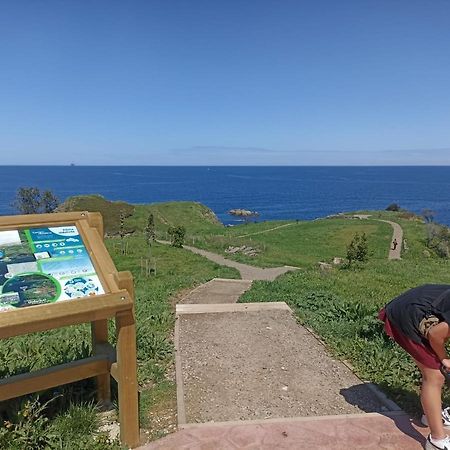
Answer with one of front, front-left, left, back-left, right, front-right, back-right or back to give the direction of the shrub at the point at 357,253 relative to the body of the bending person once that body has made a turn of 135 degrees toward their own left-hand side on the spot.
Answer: front-right

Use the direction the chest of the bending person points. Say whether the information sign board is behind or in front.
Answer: behind

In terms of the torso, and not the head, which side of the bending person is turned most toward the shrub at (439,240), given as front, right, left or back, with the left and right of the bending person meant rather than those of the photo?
left

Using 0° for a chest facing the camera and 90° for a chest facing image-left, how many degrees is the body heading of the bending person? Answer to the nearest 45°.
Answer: approximately 270°
